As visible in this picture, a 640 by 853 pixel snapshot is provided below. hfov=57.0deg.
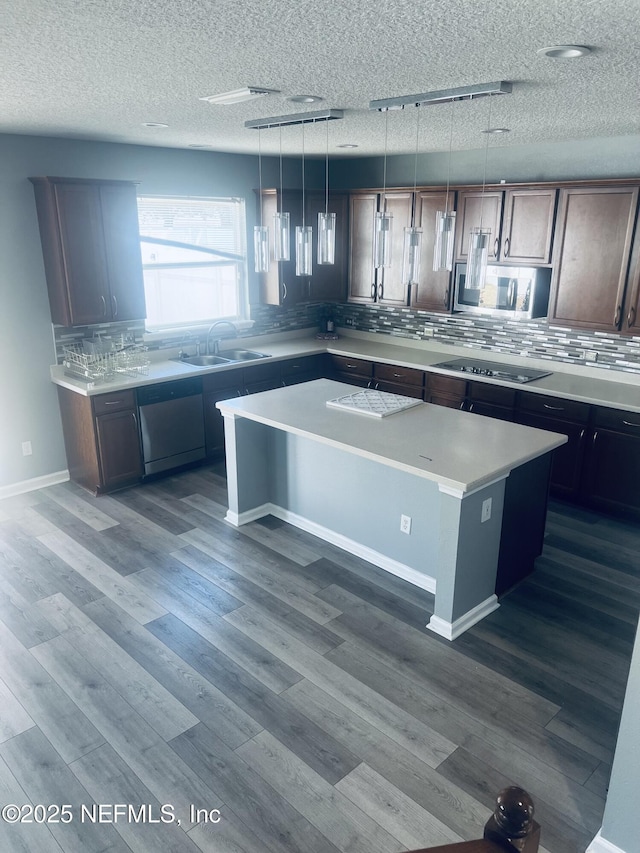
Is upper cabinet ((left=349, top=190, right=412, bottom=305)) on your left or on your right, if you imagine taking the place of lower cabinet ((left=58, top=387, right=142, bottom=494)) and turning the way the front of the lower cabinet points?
on your left

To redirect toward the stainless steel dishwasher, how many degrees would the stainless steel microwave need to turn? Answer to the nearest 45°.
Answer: approximately 45° to its right

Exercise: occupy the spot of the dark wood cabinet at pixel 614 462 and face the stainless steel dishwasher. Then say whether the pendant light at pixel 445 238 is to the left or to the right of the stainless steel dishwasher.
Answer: left

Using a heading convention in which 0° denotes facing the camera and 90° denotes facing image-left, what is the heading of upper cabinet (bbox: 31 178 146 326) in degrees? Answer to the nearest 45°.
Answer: approximately 315°

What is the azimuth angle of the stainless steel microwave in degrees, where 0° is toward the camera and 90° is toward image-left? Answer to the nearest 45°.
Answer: approximately 45°

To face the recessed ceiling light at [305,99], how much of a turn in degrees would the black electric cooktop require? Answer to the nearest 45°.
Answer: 0° — it already faces it

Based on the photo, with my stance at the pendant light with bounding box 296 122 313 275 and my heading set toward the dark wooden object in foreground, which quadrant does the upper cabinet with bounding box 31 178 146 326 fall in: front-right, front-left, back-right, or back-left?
back-right
